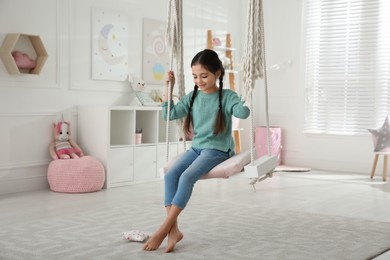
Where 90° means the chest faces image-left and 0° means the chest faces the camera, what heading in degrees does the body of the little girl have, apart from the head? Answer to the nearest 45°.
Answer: approximately 45°

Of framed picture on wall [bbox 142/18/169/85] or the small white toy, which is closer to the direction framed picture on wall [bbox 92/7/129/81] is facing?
the small white toy

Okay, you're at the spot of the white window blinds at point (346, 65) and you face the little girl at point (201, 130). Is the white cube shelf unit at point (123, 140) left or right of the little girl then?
right

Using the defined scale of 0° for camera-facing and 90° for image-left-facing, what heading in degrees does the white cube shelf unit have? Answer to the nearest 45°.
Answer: approximately 315°
